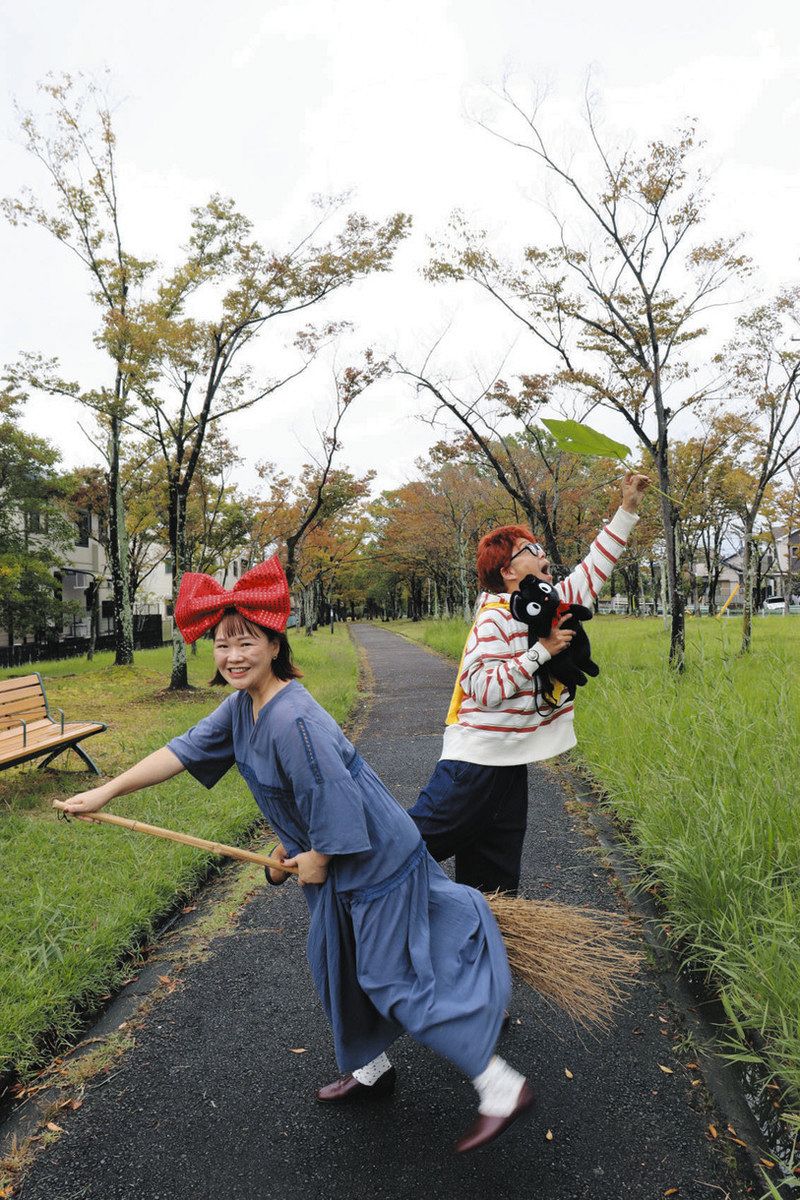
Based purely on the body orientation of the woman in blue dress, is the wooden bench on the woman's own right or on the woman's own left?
on the woman's own right

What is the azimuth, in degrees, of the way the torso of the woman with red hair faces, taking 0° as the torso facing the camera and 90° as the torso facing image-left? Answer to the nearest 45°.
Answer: approximately 270°

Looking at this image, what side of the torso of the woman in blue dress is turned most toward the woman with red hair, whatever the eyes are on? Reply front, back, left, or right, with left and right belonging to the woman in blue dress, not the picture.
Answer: back

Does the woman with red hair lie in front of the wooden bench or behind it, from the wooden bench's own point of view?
in front

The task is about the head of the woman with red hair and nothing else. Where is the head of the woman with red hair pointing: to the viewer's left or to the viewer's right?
to the viewer's right

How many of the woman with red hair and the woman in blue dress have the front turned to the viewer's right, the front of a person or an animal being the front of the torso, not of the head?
1

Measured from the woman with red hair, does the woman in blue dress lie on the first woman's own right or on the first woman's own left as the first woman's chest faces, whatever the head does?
on the first woman's own right

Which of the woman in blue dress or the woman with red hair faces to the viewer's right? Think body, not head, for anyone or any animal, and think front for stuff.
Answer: the woman with red hair

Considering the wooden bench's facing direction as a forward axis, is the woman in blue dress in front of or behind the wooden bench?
in front

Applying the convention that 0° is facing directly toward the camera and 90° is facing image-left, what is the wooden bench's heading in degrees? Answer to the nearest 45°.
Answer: approximately 315°

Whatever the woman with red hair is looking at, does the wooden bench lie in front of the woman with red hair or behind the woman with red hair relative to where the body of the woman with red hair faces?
behind
